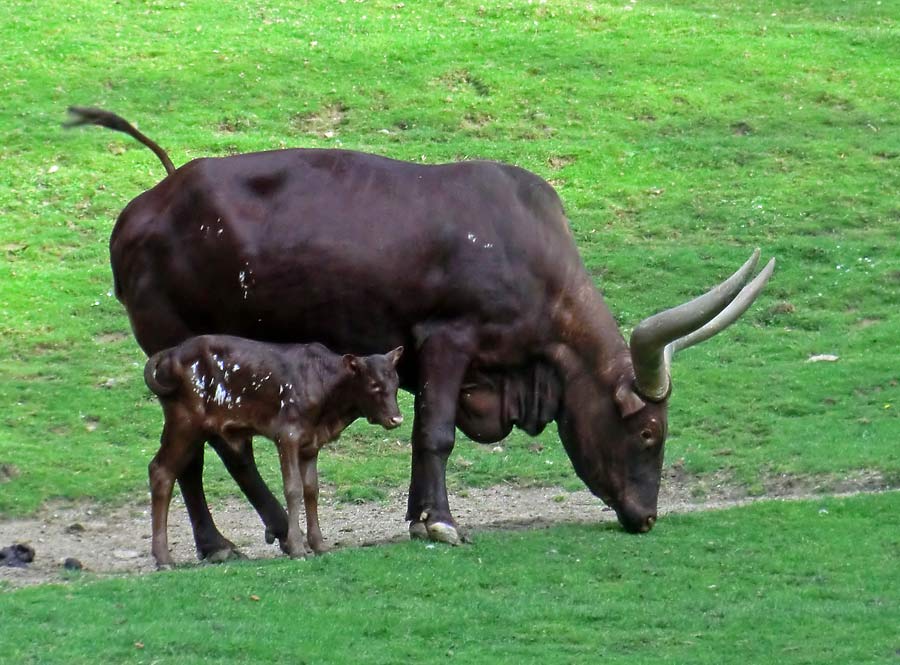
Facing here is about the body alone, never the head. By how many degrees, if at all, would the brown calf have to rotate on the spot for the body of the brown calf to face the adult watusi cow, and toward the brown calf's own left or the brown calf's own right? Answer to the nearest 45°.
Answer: approximately 45° to the brown calf's own left

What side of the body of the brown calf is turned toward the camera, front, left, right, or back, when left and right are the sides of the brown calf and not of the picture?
right

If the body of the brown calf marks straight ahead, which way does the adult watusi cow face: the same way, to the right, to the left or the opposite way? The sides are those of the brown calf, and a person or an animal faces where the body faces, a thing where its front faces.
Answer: the same way

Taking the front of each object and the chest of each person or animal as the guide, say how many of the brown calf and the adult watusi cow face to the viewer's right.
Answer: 2

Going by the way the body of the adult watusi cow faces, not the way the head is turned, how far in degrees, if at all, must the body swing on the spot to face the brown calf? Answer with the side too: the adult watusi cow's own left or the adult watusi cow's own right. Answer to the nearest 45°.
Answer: approximately 135° to the adult watusi cow's own right

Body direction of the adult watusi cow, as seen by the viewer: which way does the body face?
to the viewer's right
